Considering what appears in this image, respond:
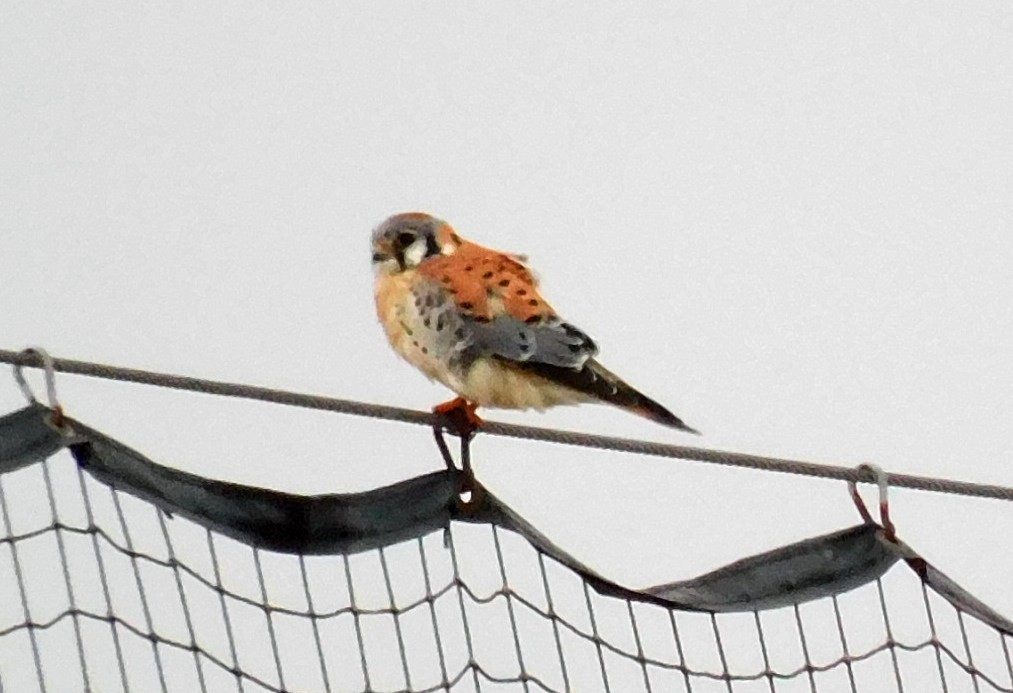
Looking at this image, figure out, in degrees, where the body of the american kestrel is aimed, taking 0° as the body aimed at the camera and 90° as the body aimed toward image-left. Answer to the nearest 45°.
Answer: approximately 90°
